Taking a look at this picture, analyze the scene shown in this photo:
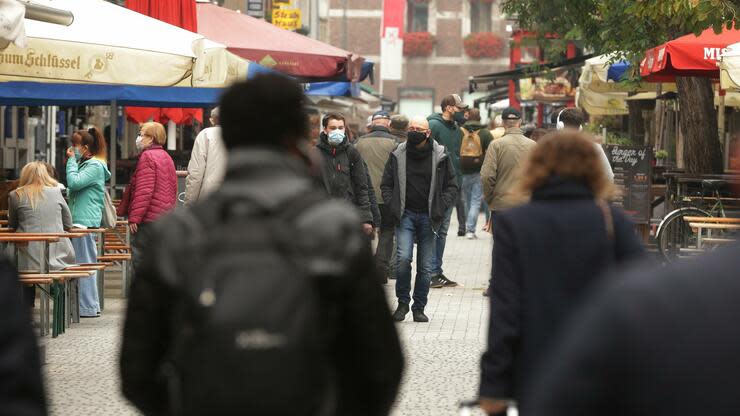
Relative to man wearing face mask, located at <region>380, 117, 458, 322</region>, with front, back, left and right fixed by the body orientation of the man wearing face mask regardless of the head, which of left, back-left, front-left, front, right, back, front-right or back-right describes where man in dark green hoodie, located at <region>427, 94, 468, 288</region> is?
back

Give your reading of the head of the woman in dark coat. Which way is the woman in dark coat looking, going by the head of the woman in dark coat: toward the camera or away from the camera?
away from the camera

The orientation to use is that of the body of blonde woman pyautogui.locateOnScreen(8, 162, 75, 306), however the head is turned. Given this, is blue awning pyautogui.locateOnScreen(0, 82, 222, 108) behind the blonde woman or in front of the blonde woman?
in front

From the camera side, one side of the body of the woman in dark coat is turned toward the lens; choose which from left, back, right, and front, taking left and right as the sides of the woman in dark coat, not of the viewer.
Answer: back

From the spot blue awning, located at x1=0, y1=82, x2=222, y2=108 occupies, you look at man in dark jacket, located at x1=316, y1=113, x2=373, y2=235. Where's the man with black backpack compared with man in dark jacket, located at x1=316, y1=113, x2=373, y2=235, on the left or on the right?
right

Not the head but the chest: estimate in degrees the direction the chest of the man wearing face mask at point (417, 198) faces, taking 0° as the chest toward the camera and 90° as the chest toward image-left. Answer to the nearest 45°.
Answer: approximately 0°
